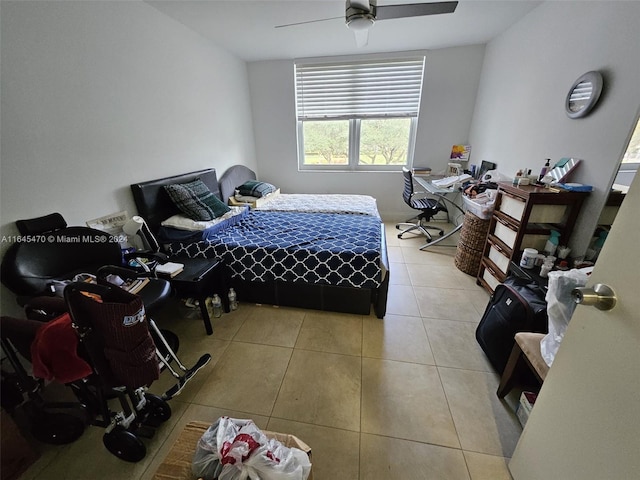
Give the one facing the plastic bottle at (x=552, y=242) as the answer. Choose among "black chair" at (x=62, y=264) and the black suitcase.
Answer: the black chair

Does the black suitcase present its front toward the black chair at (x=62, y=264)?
yes

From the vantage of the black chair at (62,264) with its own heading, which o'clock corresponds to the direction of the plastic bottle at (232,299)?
The plastic bottle is roughly at 11 o'clock from the black chair.

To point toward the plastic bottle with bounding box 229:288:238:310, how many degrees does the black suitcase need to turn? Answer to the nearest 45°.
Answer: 0° — it already faces it

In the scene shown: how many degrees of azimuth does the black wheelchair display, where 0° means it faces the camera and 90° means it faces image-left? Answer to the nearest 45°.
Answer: approximately 315°

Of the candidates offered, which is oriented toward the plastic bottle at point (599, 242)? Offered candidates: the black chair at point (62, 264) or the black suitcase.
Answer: the black chair

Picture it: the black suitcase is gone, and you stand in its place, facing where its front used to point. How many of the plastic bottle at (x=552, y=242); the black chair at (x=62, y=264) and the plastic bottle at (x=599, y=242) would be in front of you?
1

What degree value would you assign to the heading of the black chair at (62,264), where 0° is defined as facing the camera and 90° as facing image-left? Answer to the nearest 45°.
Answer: approximately 315°

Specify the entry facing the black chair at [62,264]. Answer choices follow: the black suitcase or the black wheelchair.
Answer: the black suitcase

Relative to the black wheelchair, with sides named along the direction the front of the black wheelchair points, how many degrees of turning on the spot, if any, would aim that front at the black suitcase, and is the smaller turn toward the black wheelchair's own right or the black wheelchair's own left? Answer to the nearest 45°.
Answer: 0° — it already faces it

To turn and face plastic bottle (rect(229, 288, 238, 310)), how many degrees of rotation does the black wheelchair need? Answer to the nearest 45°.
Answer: approximately 90° to its left

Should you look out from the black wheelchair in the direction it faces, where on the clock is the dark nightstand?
The dark nightstand is roughly at 9 o'clock from the black wheelchair.

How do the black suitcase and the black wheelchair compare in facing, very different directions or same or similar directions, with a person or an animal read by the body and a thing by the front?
very different directions
